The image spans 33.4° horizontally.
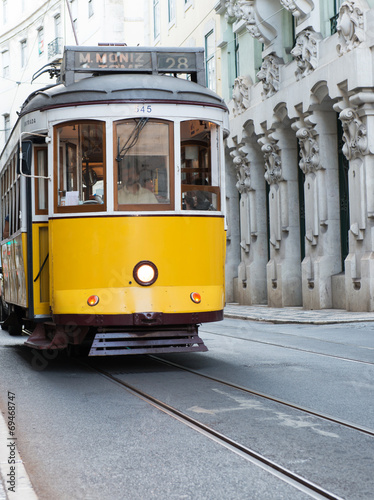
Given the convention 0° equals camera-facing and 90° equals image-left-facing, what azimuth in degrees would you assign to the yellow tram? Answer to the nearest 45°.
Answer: approximately 0°
